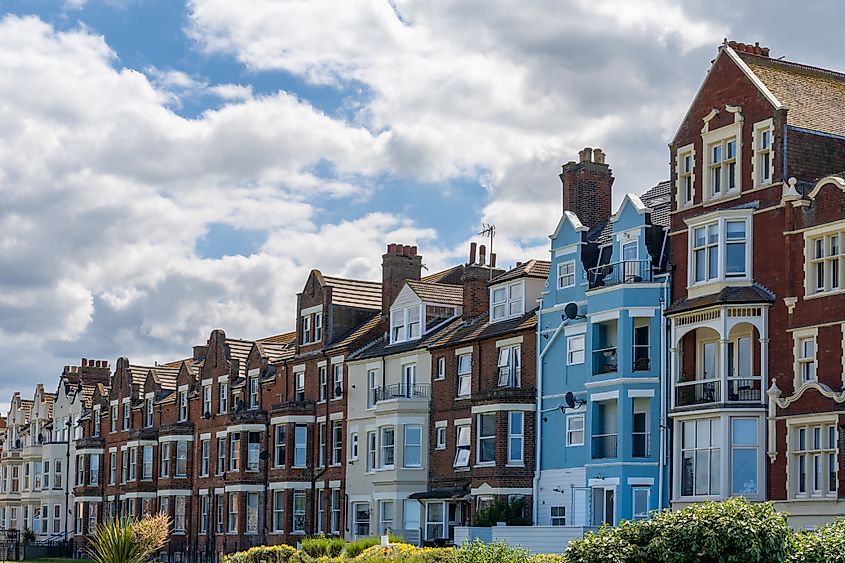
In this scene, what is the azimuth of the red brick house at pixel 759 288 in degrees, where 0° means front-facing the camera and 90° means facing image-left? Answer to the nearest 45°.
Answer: approximately 45°

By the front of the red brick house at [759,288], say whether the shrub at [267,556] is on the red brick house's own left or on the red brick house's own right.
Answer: on the red brick house's own right

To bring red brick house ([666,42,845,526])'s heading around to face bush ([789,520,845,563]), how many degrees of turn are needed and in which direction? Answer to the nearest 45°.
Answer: approximately 45° to its left
